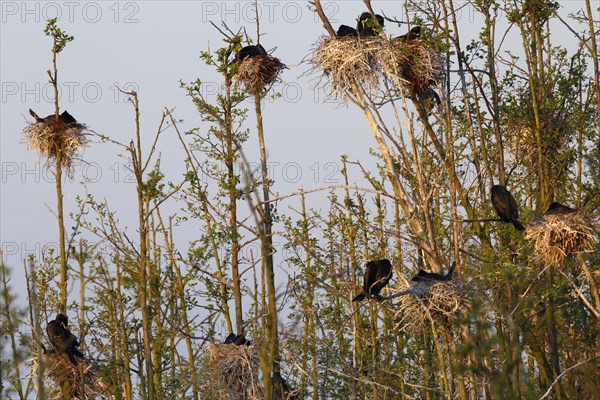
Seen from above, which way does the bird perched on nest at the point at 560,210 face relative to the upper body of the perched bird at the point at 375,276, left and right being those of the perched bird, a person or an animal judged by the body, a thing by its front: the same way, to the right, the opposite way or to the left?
the opposite way

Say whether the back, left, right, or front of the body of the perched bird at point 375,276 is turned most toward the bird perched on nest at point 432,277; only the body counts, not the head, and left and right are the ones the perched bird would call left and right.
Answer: front

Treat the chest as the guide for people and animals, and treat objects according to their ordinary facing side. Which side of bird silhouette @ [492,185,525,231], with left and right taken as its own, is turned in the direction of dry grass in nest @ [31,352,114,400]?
front

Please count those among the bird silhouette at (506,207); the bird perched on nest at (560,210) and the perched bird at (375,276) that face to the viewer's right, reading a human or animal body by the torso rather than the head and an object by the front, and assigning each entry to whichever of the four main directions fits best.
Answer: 1

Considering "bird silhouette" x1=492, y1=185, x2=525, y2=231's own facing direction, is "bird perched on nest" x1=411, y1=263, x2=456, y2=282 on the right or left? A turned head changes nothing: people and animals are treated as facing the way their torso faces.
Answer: on its left

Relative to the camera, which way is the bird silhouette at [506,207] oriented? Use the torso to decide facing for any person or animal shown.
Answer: to the viewer's left

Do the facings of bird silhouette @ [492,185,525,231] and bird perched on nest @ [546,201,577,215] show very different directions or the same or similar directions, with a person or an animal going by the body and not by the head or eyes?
same or similar directions

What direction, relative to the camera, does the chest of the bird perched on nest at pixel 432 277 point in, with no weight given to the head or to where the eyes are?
to the viewer's right

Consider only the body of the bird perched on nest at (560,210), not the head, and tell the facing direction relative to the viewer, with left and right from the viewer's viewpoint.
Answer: facing to the left of the viewer
